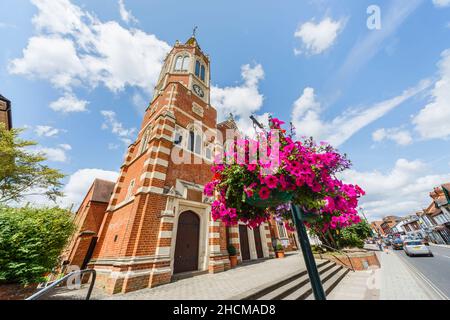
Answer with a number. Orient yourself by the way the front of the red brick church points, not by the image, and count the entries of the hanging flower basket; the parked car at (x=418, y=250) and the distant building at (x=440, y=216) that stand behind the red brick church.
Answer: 0

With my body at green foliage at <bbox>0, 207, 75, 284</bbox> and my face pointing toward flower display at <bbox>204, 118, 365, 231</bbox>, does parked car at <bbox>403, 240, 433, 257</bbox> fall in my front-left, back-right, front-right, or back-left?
front-left

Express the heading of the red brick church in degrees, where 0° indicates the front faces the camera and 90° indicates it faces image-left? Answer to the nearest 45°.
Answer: approximately 315°

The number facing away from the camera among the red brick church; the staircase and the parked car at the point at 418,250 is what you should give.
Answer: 1

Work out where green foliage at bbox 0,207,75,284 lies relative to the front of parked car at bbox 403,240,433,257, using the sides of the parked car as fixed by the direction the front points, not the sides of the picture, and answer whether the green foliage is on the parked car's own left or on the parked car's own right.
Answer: on the parked car's own left

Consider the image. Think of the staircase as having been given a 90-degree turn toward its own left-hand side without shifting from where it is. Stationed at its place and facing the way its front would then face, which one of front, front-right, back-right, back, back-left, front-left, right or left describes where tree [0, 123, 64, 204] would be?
back-left

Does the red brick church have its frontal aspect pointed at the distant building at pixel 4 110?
no

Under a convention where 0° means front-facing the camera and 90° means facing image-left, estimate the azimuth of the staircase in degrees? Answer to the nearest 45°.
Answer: approximately 315°

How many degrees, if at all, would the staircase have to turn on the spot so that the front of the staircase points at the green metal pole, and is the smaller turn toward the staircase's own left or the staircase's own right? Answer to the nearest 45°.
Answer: approximately 45° to the staircase's own right

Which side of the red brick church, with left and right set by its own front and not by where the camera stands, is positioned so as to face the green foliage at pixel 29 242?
right

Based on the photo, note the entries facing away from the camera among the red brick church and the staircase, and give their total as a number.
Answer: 0

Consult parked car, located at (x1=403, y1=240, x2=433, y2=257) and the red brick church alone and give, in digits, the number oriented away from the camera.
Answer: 1

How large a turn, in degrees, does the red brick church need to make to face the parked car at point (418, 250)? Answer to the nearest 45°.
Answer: approximately 45° to its left
